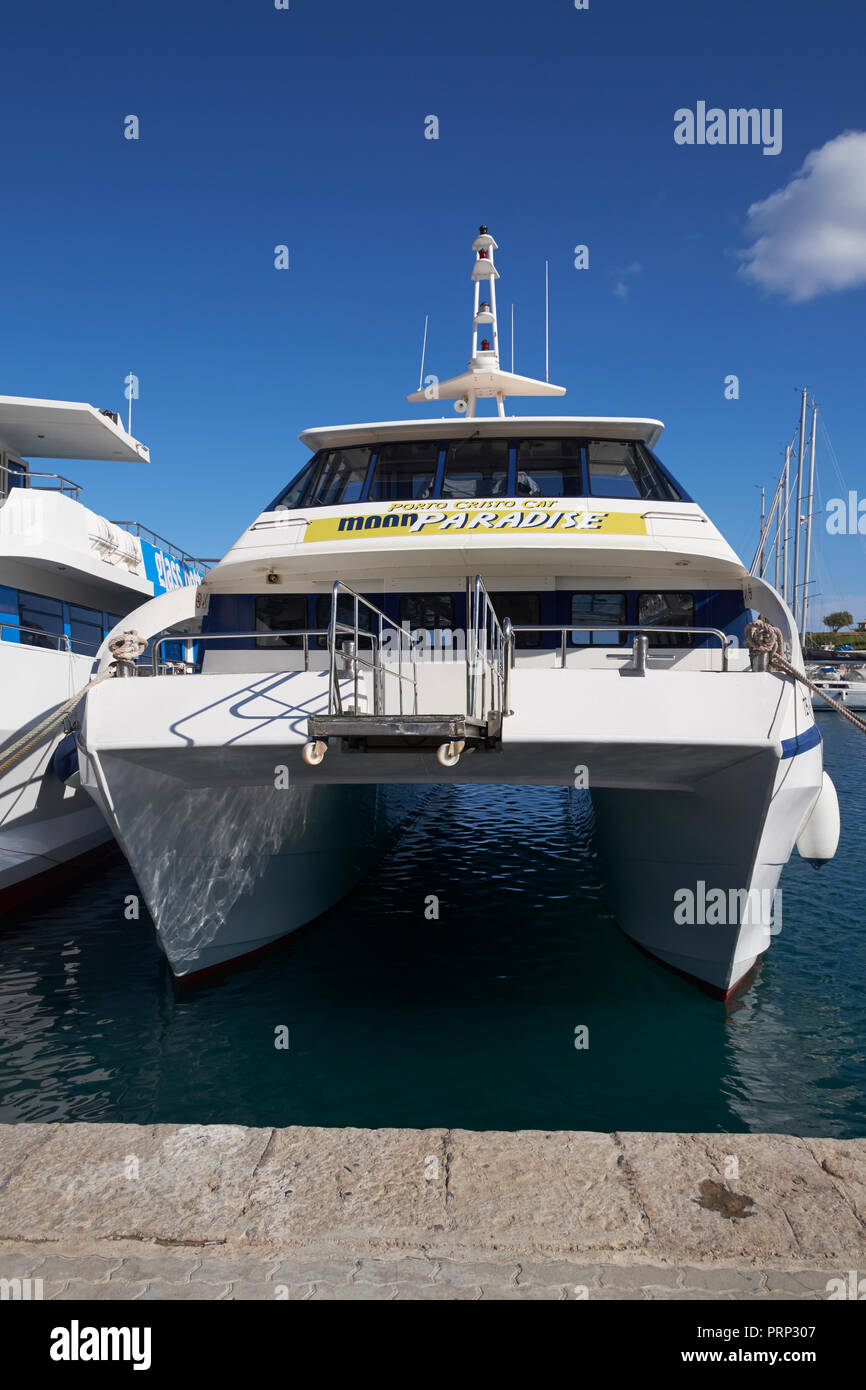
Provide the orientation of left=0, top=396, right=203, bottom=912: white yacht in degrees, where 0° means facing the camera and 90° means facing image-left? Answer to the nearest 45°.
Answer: approximately 45°

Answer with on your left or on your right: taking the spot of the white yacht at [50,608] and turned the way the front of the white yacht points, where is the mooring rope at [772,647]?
on your left

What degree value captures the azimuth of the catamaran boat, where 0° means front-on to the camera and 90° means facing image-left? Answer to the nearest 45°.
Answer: approximately 0°

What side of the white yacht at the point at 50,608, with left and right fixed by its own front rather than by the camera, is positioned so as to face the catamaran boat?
left

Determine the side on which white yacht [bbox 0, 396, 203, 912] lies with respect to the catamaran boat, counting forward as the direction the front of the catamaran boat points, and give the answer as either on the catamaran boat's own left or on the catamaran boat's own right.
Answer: on the catamaran boat's own right
